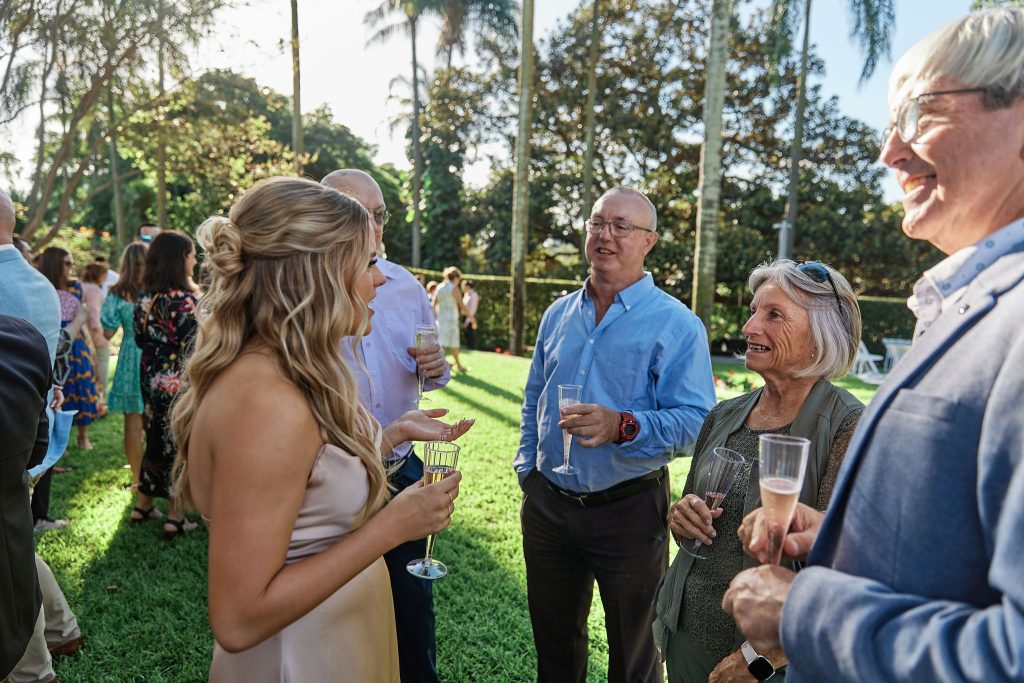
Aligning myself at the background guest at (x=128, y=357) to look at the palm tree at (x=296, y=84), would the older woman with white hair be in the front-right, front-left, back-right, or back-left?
back-right

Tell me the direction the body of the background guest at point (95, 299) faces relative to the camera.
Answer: away from the camera

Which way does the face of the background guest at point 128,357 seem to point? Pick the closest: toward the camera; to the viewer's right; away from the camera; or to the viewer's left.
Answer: away from the camera

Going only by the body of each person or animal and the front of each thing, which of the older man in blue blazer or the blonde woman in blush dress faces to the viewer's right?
the blonde woman in blush dress

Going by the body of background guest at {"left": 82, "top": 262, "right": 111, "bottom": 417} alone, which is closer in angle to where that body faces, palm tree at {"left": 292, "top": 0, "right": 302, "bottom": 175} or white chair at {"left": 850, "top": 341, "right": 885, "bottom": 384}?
the white chair

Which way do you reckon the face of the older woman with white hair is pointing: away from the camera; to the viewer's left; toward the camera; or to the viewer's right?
to the viewer's left

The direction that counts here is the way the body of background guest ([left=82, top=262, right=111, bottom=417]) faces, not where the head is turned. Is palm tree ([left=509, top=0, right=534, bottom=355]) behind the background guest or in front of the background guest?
in front

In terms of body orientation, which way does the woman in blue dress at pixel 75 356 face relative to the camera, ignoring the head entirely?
to the viewer's right

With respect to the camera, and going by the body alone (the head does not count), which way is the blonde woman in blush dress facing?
to the viewer's right

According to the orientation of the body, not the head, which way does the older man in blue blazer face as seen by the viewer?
to the viewer's left

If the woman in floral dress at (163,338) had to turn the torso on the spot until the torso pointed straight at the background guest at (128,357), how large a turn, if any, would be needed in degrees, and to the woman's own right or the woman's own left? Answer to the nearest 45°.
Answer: approximately 45° to the woman's own left
